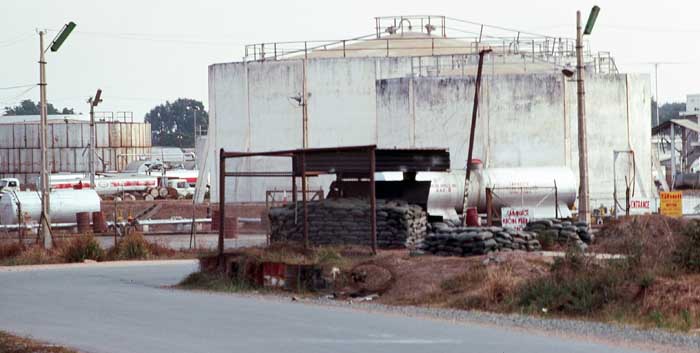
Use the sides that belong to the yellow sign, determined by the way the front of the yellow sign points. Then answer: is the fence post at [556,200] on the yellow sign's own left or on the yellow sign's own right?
on the yellow sign's own right

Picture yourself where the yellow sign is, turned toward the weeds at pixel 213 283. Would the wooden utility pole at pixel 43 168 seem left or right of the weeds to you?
right

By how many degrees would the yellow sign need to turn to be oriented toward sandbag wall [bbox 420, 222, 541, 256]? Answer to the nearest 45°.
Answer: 0° — it already faces it

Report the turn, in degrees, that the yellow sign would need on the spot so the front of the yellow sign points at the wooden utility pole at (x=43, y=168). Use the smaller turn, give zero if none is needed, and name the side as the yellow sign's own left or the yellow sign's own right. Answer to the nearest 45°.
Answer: approximately 45° to the yellow sign's own right

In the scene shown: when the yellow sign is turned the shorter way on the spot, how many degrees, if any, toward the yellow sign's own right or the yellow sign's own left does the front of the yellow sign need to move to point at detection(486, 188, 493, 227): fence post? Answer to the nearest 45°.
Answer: approximately 45° to the yellow sign's own right

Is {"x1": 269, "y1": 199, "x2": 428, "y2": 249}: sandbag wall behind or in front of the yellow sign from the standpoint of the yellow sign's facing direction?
in front

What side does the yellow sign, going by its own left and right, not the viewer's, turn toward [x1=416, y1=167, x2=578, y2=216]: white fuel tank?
right

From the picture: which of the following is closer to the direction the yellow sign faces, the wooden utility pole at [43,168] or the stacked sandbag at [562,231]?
the stacked sandbag

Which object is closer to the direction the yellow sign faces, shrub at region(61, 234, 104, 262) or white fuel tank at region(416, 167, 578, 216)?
the shrub

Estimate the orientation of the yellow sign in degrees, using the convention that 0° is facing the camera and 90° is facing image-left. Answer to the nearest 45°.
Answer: approximately 0°

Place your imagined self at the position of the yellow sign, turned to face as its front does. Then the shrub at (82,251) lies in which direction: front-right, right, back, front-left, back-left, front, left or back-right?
front-right
